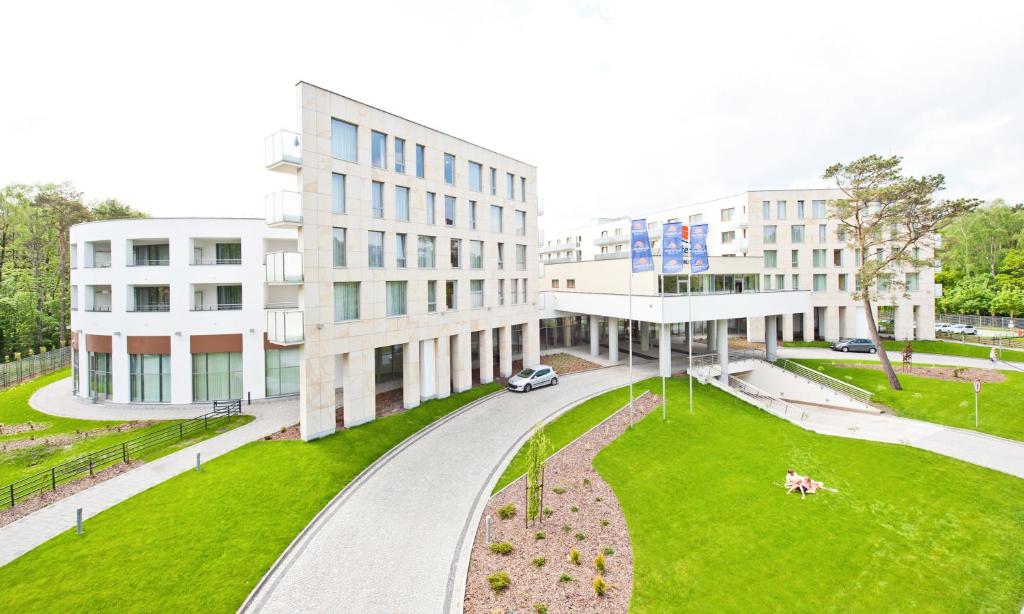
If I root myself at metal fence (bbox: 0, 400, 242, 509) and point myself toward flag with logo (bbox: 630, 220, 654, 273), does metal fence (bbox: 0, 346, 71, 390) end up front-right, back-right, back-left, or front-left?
back-left

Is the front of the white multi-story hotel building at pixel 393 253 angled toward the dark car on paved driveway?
no

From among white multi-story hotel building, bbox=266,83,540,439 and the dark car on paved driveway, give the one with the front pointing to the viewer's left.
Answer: the dark car on paved driveway

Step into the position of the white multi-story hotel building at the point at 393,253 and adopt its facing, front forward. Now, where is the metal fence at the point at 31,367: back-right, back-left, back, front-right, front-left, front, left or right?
back

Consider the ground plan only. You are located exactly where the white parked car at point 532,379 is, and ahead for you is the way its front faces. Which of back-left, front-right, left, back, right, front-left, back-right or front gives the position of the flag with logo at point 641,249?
left

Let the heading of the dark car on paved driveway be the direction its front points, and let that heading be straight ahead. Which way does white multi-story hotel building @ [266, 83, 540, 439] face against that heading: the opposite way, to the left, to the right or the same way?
the opposite way

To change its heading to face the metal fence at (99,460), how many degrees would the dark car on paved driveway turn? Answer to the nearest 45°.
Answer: approximately 45° to its left

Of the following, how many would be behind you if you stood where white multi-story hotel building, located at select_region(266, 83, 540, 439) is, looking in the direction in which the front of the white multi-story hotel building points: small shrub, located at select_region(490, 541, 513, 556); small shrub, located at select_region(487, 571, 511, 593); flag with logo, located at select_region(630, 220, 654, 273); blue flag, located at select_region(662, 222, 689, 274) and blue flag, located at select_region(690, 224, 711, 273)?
0

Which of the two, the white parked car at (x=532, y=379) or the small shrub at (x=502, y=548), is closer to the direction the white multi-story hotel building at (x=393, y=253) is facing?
the small shrub

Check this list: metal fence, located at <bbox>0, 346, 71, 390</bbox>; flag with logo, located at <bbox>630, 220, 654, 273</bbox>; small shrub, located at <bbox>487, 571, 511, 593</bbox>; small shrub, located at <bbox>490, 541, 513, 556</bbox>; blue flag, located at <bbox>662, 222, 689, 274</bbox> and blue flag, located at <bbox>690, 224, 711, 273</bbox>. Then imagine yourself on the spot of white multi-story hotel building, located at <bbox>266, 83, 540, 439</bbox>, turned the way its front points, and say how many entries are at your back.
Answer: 1

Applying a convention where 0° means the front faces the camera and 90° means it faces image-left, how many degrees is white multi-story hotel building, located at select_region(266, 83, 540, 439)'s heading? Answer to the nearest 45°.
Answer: approximately 315°

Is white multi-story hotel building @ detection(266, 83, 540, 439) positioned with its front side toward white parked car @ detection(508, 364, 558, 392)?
no

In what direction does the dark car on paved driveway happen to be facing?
to the viewer's left

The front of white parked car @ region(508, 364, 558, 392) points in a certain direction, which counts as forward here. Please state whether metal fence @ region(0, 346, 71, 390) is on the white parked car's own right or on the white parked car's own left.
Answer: on the white parked car's own right
